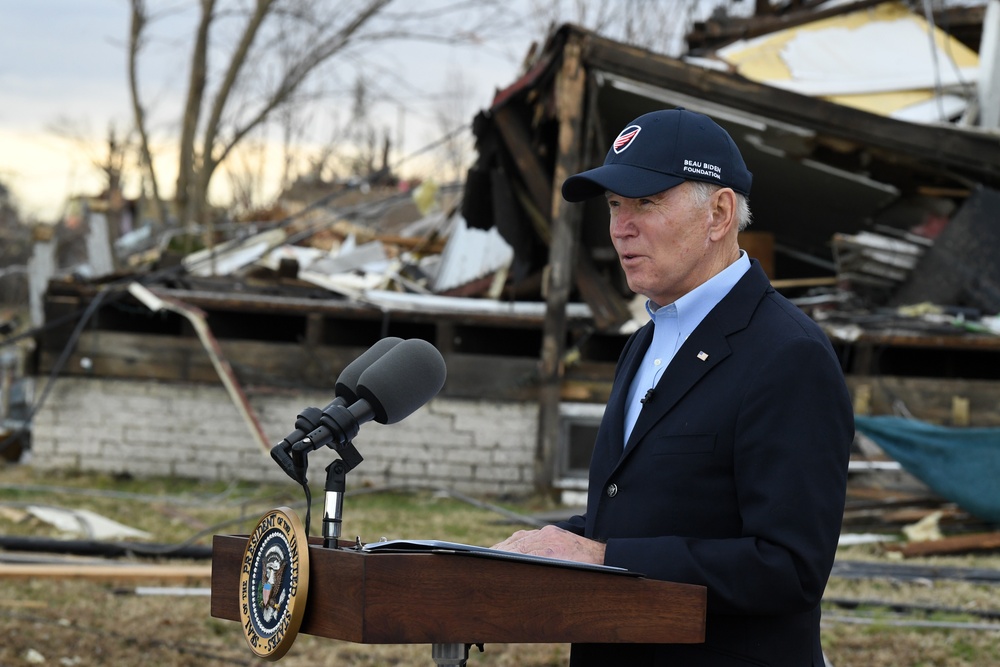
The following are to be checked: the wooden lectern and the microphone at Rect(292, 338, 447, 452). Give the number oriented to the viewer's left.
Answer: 1

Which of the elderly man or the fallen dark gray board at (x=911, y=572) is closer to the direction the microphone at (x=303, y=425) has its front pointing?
the elderly man

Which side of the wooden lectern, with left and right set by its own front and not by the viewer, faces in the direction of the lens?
left

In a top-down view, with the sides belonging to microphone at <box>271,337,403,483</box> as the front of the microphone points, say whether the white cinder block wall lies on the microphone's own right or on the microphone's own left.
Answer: on the microphone's own left

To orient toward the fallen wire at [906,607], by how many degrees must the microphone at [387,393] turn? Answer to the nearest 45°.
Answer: approximately 45° to its left

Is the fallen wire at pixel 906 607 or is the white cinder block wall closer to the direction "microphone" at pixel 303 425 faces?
the fallen wire

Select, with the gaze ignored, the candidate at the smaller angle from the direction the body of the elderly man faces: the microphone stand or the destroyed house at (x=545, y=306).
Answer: the microphone stand

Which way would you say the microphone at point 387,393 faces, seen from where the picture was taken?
facing to the right of the viewer

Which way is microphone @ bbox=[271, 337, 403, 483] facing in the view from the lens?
facing to the right of the viewer

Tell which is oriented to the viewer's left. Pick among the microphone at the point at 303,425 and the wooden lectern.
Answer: the wooden lectern
